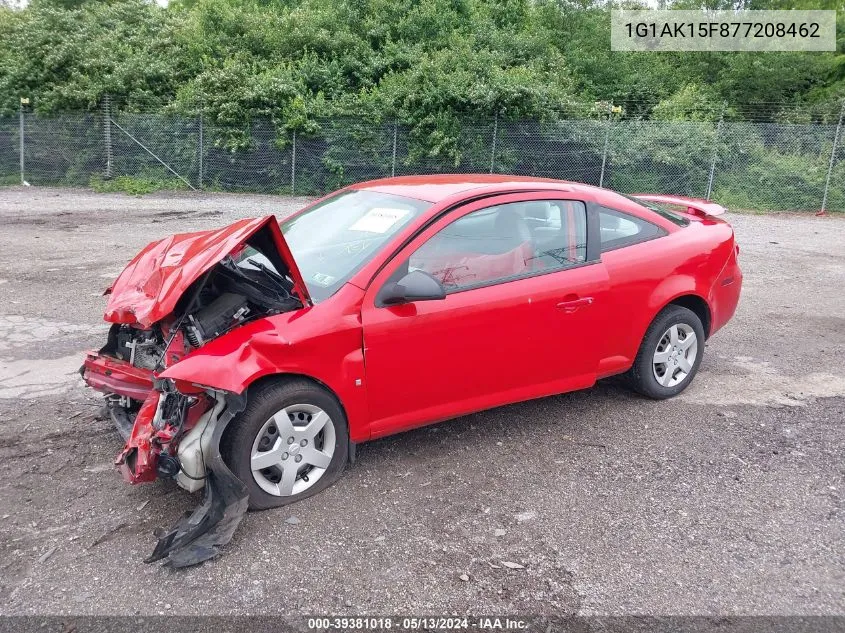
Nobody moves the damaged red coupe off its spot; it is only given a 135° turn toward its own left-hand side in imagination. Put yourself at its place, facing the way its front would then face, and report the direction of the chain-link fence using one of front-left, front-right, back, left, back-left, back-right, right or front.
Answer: left

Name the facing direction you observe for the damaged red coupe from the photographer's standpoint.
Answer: facing the viewer and to the left of the viewer
